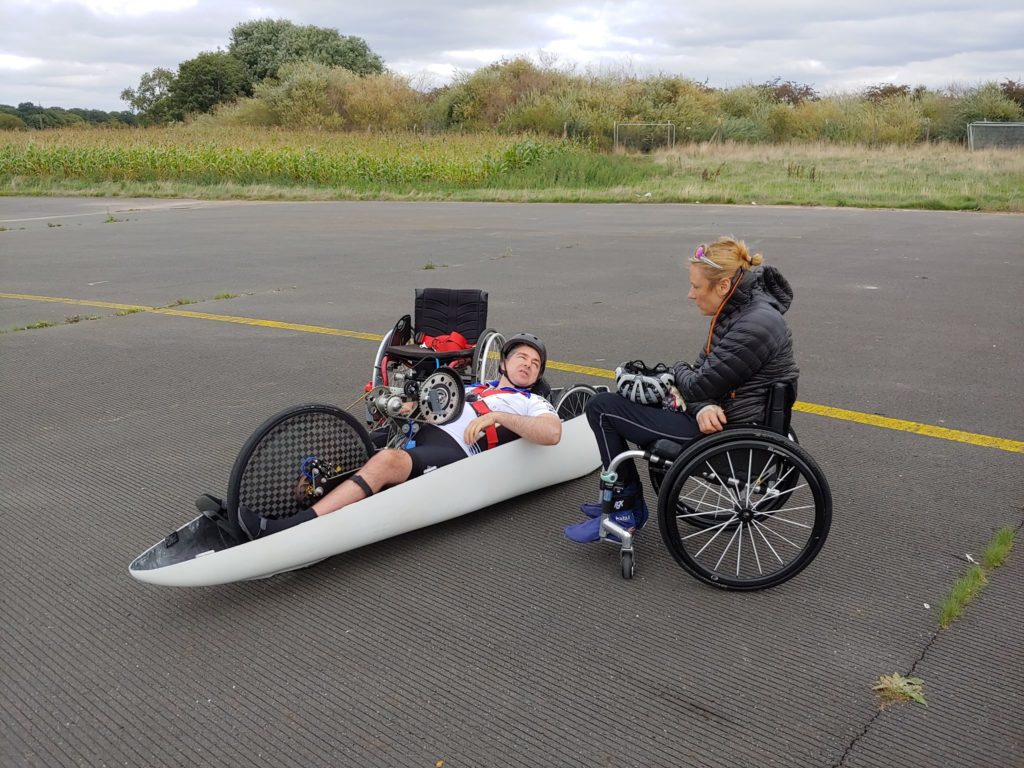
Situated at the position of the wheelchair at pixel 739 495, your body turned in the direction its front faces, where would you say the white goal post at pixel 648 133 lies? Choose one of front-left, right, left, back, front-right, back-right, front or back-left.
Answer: right

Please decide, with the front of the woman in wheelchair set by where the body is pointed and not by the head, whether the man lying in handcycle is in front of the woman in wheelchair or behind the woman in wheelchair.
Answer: in front

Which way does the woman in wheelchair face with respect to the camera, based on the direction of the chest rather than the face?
to the viewer's left

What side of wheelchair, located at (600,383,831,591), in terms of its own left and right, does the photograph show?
left

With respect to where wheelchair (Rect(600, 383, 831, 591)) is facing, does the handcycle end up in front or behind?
in front

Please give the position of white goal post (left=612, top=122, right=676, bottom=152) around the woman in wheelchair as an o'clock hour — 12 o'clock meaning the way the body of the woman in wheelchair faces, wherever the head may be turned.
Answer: The white goal post is roughly at 3 o'clock from the woman in wheelchair.

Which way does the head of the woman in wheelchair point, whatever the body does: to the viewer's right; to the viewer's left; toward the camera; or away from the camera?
to the viewer's left
